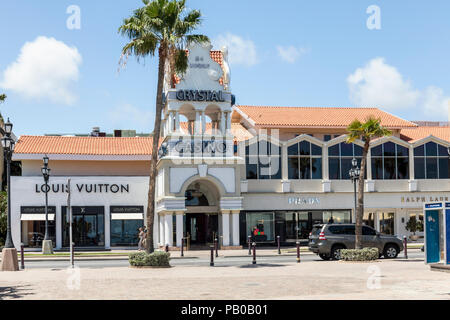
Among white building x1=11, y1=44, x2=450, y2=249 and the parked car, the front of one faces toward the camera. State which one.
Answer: the white building

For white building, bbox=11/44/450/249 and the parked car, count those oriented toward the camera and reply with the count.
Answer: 1

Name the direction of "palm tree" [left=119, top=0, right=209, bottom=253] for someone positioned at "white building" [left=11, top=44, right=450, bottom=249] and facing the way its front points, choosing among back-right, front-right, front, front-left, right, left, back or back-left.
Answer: front

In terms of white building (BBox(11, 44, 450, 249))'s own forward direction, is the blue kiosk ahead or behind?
ahead

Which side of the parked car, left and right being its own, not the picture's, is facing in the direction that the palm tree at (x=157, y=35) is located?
back

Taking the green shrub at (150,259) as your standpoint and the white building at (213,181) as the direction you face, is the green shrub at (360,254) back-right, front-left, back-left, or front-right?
front-right

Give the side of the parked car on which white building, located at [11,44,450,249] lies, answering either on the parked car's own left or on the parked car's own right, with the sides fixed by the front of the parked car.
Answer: on the parked car's own left

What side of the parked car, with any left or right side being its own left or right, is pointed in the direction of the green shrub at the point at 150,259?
back

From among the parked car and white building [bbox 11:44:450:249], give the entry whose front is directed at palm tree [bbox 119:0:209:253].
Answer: the white building

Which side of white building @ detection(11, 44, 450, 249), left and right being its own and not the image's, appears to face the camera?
front

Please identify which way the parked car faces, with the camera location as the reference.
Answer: facing away from the viewer and to the right of the viewer

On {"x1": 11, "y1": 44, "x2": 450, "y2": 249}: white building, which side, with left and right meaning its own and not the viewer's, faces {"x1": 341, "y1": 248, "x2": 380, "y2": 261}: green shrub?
front

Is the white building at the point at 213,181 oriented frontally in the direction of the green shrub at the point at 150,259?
yes

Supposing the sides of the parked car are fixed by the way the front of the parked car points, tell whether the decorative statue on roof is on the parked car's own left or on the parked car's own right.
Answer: on the parked car's own left

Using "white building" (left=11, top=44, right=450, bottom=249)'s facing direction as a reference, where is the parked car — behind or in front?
in front

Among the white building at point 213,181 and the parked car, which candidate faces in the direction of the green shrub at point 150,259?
the white building
